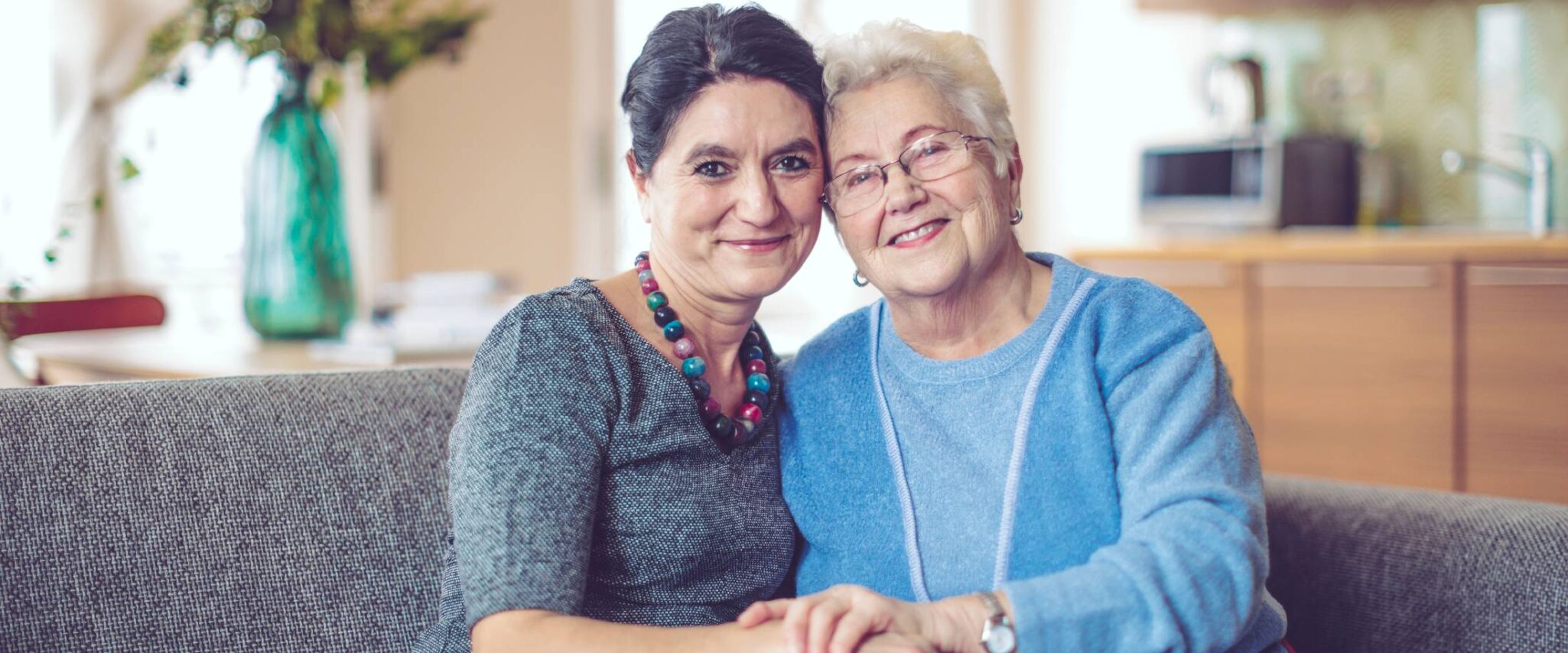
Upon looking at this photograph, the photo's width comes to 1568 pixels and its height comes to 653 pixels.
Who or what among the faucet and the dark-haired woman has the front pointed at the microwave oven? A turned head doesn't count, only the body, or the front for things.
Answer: the faucet

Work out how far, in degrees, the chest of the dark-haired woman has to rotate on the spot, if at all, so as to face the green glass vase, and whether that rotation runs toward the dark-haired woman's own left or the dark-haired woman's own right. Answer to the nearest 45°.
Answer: approximately 180°

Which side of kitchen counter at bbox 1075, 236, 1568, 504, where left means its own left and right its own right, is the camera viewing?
front

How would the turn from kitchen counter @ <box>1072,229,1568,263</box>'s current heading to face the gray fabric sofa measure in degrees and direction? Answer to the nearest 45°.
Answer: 0° — it already faces it

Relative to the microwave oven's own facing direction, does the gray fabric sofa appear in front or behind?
in front

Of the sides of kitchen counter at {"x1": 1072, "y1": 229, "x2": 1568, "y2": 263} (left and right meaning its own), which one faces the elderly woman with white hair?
front

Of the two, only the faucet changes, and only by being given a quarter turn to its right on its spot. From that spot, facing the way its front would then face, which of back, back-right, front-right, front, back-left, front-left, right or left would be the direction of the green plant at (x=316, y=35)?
back-left

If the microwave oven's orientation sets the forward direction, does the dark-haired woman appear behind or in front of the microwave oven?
in front

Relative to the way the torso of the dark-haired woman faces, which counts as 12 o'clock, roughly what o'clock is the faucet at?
The faucet is roughly at 9 o'clock from the dark-haired woman.

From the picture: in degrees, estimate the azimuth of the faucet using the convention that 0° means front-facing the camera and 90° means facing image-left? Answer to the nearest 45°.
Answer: approximately 90°

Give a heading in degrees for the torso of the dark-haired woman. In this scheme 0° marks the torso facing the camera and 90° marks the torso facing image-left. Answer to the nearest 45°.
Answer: approximately 315°

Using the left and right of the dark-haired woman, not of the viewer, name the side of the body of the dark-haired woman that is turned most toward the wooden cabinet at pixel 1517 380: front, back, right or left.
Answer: left
